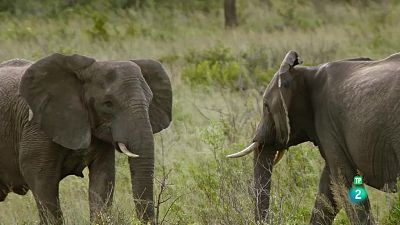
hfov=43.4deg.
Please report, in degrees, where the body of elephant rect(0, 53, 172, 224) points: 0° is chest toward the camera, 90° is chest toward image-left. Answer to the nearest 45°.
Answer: approximately 315°

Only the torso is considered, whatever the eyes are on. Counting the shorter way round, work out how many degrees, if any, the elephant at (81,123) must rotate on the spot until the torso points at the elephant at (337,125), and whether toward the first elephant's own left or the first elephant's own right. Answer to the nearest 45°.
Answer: approximately 45° to the first elephant's own left

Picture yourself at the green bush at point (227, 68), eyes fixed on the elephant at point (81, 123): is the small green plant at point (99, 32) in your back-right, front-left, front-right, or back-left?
back-right

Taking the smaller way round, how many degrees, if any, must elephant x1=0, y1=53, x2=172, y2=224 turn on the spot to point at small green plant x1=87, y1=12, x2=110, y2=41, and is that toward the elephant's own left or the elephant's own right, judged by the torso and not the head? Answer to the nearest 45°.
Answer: approximately 135° to the elephant's own left

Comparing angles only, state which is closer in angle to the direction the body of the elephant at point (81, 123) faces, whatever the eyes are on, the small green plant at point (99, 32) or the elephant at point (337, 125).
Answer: the elephant
